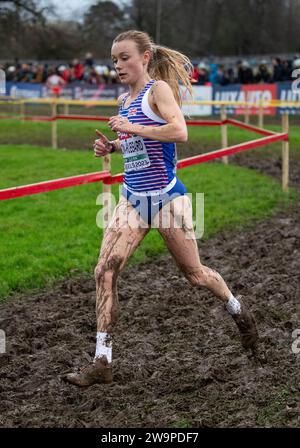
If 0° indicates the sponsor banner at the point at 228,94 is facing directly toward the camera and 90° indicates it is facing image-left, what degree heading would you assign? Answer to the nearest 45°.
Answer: approximately 0°

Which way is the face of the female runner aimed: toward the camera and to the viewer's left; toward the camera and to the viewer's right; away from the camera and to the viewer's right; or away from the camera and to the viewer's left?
toward the camera and to the viewer's left

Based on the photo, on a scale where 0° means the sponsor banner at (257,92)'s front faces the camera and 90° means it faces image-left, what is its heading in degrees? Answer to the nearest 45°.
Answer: approximately 0°

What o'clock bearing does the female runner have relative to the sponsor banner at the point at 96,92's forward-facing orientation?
The female runner is roughly at 12 o'clock from the sponsor banner.

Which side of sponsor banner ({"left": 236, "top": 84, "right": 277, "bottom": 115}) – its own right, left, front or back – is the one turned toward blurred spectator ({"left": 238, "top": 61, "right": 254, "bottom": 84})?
back
